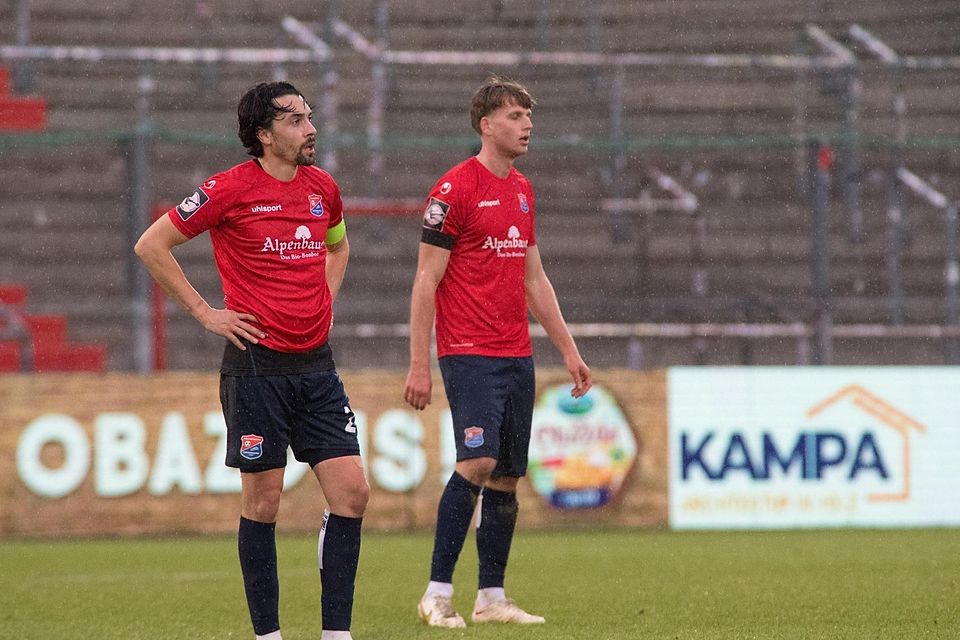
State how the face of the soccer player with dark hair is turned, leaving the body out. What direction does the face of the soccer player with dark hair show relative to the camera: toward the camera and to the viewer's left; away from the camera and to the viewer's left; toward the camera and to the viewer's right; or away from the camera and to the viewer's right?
toward the camera and to the viewer's right

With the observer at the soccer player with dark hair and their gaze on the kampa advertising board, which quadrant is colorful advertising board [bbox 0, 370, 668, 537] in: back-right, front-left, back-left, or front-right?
front-left

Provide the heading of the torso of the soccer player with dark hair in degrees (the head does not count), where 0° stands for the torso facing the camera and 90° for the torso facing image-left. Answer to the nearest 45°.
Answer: approximately 315°

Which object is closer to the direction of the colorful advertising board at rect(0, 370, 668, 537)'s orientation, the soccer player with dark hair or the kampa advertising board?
the soccer player with dark hair

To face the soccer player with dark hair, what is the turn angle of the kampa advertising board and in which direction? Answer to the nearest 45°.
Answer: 0° — it already faces them

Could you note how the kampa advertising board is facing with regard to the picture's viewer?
facing the viewer

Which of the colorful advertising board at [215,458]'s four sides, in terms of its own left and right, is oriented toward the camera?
front

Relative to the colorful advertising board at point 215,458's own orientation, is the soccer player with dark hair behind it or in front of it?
in front

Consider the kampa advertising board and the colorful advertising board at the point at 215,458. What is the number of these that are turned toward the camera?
2

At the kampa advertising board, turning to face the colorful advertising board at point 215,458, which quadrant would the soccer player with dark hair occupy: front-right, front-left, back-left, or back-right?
front-left

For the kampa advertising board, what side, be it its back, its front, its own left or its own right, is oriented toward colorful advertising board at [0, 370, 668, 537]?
right

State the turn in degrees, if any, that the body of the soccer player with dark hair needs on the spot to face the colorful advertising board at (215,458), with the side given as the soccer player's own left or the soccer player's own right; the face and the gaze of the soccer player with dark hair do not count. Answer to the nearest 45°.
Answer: approximately 135° to the soccer player's own left

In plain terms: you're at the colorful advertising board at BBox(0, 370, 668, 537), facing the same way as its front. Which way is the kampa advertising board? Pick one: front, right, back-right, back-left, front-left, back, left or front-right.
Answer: left
